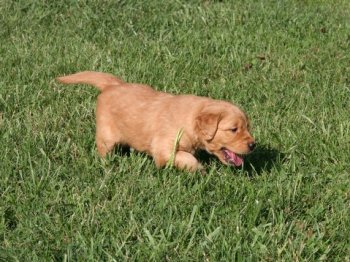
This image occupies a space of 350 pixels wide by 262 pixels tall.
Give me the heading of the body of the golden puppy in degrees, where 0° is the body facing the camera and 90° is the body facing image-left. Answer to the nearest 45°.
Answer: approximately 270°
